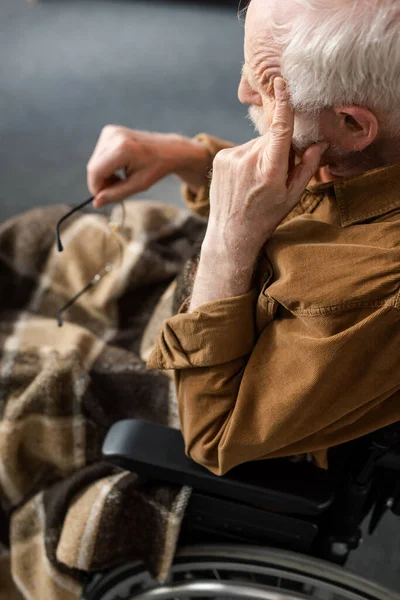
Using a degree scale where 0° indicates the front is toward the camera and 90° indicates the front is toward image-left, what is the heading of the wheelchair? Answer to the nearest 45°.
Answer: approximately 90°

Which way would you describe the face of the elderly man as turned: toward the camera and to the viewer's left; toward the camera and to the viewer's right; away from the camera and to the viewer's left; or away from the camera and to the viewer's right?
away from the camera and to the viewer's left

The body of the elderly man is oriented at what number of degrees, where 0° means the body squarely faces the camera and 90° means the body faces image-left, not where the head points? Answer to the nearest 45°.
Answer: approximately 90°
